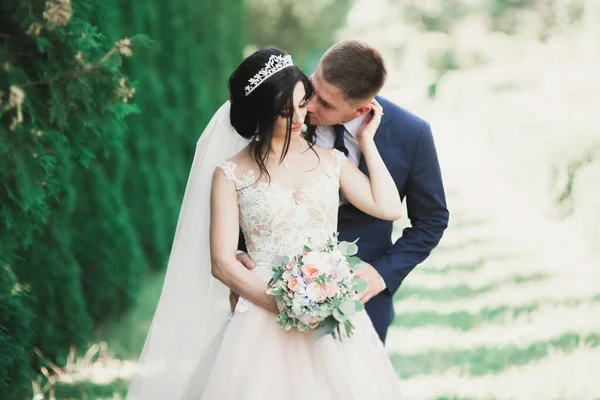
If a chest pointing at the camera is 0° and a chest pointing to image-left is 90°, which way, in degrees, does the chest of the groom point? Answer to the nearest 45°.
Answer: approximately 45°

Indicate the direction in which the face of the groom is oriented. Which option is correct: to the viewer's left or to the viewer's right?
to the viewer's left

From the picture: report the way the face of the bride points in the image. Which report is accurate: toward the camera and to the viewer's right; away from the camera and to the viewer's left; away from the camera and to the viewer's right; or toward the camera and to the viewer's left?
toward the camera and to the viewer's right

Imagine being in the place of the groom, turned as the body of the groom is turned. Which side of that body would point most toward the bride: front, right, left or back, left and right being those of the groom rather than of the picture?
front
